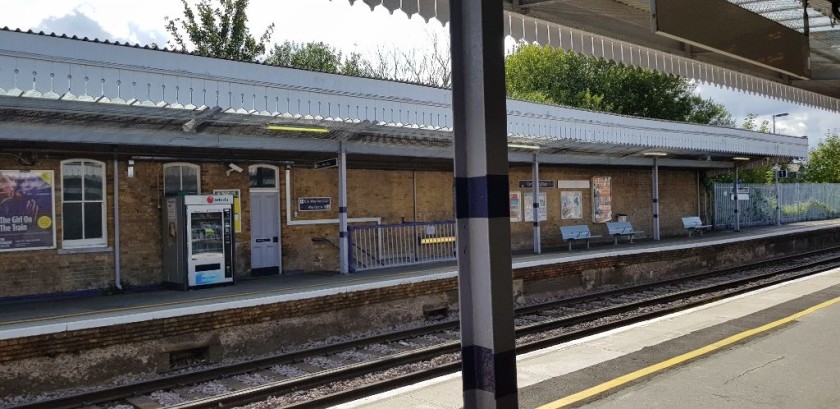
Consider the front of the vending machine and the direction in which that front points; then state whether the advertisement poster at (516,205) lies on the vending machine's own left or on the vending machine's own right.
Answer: on the vending machine's own left

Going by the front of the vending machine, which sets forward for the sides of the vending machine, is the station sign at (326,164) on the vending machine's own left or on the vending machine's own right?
on the vending machine's own left

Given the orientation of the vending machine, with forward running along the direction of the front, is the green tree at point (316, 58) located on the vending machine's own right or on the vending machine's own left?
on the vending machine's own left

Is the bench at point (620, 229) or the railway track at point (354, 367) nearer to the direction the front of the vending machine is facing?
the railway track

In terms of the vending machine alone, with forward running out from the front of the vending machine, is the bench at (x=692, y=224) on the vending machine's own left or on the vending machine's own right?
on the vending machine's own left

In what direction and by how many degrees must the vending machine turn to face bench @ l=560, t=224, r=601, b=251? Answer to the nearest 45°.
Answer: approximately 45° to its left

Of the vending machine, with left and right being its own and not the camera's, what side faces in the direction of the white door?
left

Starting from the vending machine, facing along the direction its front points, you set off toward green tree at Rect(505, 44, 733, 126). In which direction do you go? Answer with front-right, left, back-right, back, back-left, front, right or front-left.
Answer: left

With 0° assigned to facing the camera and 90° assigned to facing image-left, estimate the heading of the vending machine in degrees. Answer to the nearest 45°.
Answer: approximately 315°

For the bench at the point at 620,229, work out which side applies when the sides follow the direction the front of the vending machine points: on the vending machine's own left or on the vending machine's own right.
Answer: on the vending machine's own left

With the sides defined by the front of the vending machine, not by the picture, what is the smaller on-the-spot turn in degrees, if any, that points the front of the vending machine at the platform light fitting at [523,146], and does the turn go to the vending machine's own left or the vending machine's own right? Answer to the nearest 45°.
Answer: approximately 45° to the vending machine's own left

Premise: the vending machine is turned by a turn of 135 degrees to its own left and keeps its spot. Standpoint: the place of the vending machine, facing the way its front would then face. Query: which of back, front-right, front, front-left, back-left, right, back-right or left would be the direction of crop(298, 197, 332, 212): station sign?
front-right
